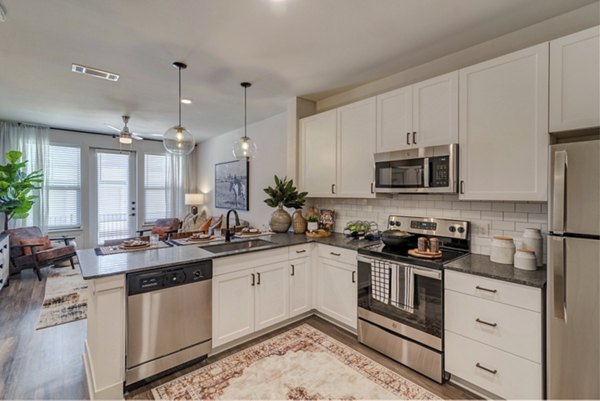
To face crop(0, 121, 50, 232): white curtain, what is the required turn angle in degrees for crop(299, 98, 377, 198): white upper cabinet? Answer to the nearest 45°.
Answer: approximately 45° to its right

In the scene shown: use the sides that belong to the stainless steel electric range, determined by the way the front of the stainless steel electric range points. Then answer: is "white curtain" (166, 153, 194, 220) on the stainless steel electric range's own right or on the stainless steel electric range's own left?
on the stainless steel electric range's own right

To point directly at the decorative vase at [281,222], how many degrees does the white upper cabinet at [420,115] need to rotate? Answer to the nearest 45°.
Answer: approximately 45° to its right

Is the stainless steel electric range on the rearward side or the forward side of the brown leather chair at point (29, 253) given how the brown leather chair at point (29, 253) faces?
on the forward side

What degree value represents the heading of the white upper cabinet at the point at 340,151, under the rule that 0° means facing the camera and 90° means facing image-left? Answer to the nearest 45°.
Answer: approximately 45°
